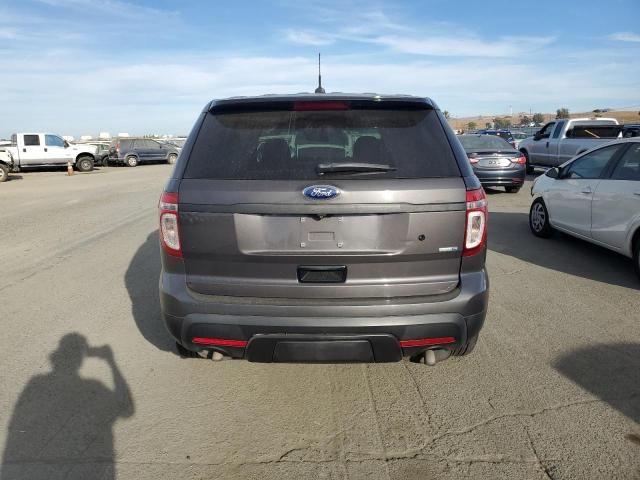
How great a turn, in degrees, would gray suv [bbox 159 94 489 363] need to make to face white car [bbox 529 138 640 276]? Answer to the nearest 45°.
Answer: approximately 45° to its right

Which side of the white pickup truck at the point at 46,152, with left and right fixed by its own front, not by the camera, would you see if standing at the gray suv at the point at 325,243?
right

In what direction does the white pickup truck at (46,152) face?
to the viewer's right

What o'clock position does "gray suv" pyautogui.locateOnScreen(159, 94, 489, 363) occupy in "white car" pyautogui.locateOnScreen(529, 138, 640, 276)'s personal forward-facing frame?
The gray suv is roughly at 8 o'clock from the white car.

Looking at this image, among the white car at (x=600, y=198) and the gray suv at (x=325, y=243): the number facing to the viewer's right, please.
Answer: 0

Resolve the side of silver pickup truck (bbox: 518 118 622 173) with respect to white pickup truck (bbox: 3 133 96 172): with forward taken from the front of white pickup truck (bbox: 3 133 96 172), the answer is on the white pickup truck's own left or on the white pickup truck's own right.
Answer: on the white pickup truck's own right

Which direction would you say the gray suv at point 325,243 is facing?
away from the camera

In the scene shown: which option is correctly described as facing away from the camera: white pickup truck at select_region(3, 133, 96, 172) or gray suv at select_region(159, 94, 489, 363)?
the gray suv

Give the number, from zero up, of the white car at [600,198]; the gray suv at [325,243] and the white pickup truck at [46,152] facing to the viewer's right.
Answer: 1

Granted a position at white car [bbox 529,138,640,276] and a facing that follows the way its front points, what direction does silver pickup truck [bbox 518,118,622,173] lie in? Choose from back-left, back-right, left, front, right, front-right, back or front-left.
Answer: front-right

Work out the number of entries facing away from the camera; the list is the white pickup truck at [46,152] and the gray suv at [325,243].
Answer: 1
